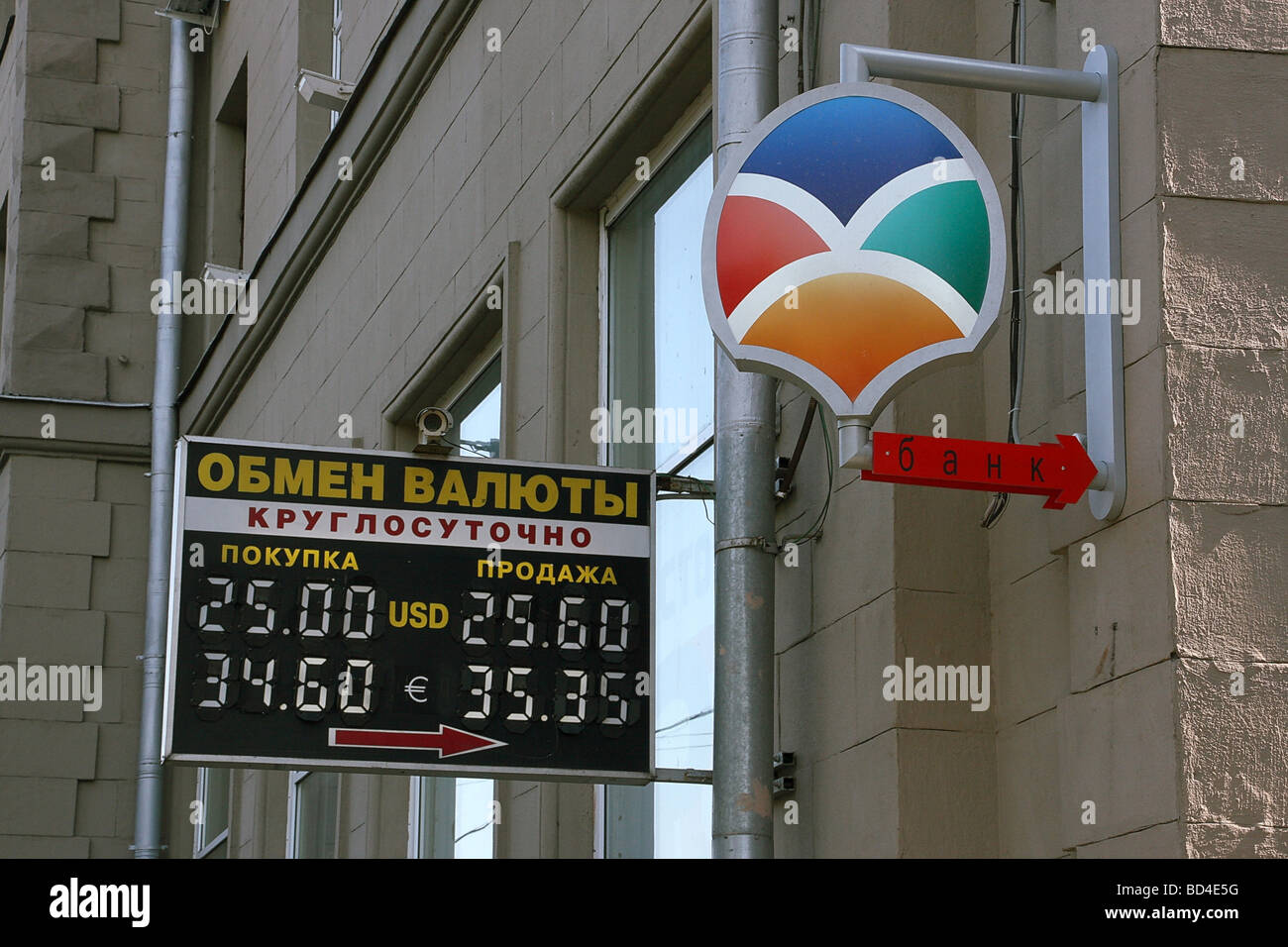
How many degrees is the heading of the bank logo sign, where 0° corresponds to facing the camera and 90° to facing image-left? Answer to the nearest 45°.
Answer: approximately 0°

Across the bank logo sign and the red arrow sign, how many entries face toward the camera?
2
